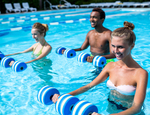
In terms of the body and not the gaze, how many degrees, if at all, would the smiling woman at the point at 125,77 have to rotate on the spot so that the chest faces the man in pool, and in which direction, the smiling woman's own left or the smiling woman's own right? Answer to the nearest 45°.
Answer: approximately 135° to the smiling woman's own right

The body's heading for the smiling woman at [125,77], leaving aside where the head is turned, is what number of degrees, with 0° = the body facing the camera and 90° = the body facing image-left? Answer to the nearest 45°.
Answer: approximately 45°

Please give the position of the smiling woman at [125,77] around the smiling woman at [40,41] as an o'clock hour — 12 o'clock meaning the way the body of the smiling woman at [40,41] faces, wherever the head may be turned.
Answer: the smiling woman at [125,77] is roughly at 10 o'clock from the smiling woman at [40,41].

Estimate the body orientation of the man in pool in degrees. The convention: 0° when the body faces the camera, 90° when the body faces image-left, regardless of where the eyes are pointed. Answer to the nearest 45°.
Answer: approximately 45°

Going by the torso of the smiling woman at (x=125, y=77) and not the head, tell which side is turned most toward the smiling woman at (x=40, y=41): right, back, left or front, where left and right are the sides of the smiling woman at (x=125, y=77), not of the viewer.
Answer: right

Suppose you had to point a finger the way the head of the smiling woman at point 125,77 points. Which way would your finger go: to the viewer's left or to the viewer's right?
to the viewer's left

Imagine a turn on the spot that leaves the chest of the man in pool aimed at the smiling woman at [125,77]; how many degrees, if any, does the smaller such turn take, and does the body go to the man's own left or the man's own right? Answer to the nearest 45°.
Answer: approximately 45° to the man's own left

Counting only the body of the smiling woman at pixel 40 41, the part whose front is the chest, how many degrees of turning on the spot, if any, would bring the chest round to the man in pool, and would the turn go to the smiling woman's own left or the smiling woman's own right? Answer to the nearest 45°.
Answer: approximately 135° to the smiling woman's own left
